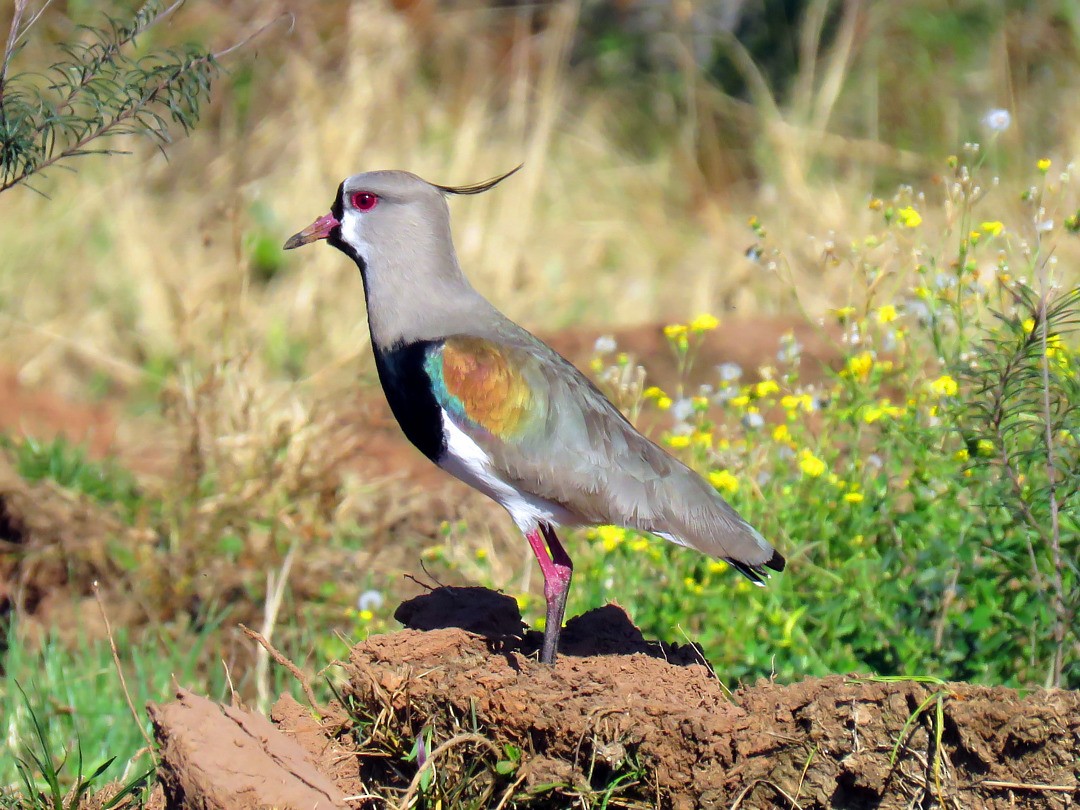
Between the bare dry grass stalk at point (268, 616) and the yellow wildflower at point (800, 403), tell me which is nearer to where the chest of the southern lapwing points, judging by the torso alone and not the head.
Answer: the bare dry grass stalk

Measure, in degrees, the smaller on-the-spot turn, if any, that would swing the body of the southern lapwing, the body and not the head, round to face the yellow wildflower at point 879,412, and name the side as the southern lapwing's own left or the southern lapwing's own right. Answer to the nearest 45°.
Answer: approximately 135° to the southern lapwing's own right

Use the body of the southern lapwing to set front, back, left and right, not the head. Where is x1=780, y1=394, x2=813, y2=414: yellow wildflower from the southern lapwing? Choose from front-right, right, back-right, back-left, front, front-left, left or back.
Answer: back-right

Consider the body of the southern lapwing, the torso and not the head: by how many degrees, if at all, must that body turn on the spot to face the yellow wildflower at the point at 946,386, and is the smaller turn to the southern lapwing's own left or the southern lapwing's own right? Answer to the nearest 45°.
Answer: approximately 180°

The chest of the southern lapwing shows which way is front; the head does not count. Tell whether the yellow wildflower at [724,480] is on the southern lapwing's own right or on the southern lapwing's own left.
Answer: on the southern lapwing's own right

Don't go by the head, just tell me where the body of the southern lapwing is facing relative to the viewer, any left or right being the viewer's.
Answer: facing to the left of the viewer

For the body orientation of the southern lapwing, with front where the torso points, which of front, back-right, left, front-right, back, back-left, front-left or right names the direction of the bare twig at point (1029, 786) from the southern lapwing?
back-left

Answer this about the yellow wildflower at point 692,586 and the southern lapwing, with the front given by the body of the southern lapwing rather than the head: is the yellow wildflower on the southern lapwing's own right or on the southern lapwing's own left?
on the southern lapwing's own right

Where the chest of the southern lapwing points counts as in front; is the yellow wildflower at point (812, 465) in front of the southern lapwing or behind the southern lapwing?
behind
